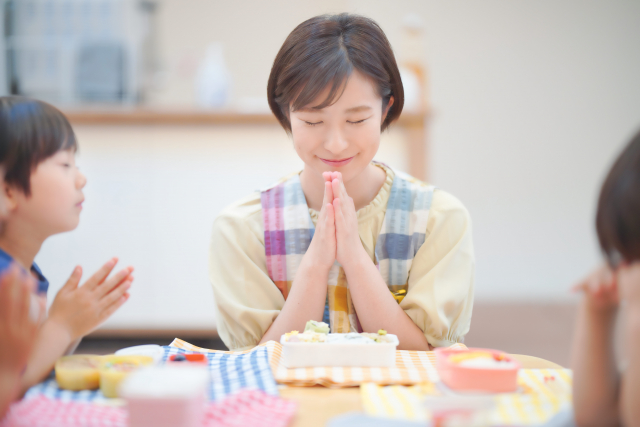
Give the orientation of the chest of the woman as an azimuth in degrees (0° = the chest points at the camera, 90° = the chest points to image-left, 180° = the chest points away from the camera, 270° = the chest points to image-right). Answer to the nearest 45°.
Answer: approximately 0°

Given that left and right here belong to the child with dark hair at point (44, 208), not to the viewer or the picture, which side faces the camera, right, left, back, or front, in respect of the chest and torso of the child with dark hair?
right

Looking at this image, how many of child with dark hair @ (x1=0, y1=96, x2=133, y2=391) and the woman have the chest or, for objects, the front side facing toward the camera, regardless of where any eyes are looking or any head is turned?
1

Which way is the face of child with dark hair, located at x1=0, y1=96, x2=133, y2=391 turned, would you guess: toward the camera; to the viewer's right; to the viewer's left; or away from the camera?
to the viewer's right

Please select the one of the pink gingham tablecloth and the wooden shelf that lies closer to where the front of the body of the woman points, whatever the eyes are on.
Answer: the pink gingham tablecloth

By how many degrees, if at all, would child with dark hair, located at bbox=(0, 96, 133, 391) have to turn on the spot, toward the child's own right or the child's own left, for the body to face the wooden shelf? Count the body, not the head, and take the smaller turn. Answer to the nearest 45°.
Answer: approximately 90° to the child's own left
